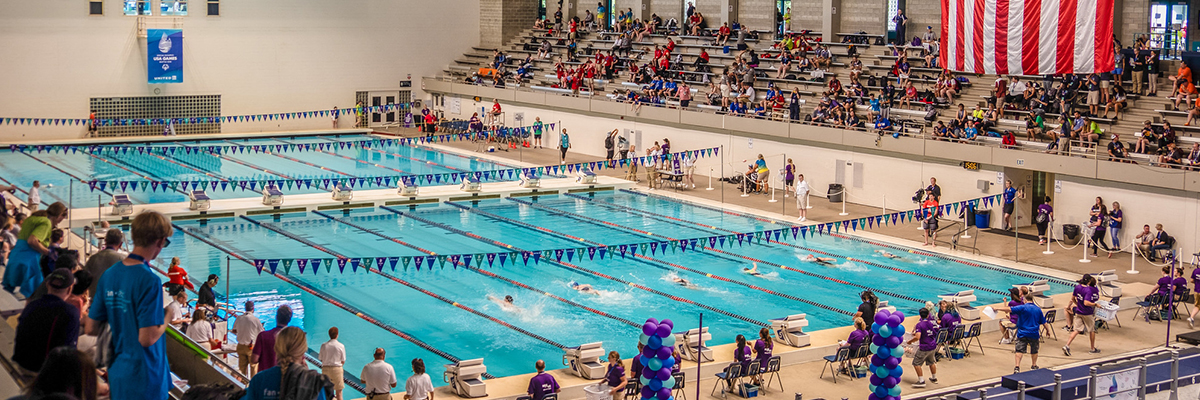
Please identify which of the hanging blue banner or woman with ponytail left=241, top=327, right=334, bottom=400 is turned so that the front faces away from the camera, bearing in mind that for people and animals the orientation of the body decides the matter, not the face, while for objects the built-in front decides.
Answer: the woman with ponytail

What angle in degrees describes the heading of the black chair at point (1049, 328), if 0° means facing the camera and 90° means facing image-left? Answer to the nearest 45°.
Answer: approximately 135°

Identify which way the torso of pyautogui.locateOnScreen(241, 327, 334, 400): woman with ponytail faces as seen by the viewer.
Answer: away from the camera

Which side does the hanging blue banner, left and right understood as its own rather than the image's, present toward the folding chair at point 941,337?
front

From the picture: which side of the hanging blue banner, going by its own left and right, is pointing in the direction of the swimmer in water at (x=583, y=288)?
front

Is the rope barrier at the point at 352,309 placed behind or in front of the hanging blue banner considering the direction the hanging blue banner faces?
in front

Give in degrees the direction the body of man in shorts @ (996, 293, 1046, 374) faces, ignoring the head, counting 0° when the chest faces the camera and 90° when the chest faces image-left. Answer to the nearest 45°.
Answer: approximately 180°

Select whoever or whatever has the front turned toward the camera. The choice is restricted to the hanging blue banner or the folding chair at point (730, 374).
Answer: the hanging blue banner

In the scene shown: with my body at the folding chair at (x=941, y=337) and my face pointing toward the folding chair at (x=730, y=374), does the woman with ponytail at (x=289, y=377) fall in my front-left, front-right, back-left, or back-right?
front-left

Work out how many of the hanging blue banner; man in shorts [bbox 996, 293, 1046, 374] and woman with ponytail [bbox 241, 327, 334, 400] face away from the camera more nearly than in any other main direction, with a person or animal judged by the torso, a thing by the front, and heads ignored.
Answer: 2

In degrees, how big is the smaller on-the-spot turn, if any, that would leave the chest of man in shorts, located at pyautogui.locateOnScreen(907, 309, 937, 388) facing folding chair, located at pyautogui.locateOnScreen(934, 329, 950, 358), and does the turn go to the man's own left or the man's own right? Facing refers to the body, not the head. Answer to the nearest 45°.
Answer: approximately 45° to the man's own right

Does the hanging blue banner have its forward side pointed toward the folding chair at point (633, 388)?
yes

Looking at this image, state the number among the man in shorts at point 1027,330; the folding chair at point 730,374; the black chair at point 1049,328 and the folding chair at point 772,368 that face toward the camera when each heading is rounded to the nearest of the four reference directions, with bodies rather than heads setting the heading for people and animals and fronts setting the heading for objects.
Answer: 0

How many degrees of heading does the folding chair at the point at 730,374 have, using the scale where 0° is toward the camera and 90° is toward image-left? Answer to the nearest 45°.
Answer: approximately 135°

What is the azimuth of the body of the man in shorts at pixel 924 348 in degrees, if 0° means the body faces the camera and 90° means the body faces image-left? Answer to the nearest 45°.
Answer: approximately 135°
